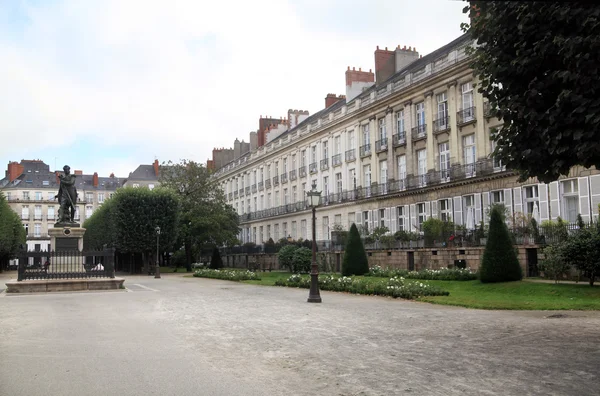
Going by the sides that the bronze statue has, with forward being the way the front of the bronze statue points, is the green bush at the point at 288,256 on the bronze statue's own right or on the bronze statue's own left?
on the bronze statue's own left

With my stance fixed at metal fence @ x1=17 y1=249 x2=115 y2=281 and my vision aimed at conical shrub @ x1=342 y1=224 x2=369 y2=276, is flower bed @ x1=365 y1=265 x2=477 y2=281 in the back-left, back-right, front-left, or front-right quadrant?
front-right

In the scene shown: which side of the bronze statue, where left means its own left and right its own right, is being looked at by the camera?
front

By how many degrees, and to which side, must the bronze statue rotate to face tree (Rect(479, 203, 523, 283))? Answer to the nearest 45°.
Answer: approximately 45° to its left

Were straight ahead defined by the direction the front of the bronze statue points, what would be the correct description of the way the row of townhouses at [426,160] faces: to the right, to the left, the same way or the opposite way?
to the right

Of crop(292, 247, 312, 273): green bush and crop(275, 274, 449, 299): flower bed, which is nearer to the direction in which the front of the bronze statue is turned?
the flower bed

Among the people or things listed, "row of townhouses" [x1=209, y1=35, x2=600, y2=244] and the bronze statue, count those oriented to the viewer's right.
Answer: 0

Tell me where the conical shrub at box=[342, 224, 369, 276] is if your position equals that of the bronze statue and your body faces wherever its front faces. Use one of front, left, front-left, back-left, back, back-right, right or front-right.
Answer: left

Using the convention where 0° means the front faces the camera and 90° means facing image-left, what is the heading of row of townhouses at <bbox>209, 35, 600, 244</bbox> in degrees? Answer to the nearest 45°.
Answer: approximately 45°

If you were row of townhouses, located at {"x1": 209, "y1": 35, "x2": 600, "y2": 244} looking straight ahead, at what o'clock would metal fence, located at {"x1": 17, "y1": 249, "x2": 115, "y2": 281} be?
The metal fence is roughly at 12 o'clock from the row of townhouses.

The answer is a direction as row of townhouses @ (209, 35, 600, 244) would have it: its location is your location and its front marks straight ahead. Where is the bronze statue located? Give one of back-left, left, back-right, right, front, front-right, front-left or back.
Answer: front

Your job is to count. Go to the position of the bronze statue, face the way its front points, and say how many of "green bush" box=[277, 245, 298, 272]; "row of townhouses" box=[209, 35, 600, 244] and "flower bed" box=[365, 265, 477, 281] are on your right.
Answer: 0

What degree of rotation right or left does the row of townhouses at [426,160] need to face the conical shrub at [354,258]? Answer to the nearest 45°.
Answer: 0° — it already faces it

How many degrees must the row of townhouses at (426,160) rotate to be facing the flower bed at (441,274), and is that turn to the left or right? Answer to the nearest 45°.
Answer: approximately 45° to its left

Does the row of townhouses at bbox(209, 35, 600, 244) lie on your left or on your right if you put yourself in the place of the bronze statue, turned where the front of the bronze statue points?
on your left

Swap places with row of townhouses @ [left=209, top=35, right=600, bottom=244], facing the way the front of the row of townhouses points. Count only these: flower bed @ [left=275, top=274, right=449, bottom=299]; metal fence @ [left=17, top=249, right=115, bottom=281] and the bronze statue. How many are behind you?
0

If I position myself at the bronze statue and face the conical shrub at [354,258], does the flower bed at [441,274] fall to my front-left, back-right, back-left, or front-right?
front-right
